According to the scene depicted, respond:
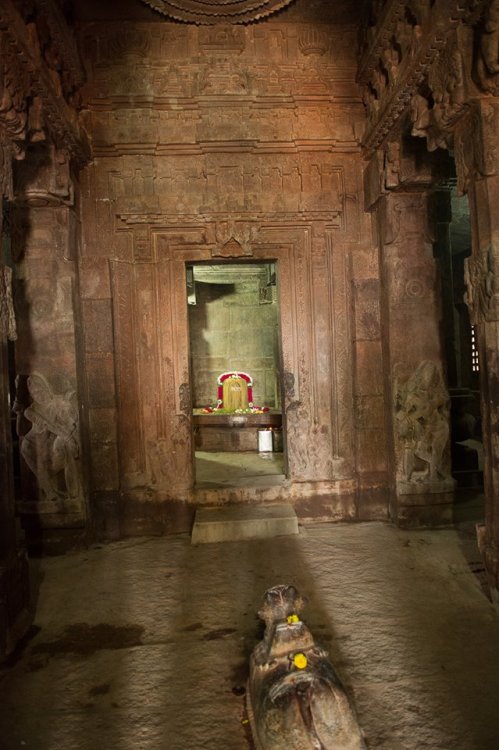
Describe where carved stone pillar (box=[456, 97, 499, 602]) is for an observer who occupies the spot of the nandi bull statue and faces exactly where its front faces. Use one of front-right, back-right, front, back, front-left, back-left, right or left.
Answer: front-right

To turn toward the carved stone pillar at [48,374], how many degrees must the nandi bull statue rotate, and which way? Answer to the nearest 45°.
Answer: approximately 45° to its left

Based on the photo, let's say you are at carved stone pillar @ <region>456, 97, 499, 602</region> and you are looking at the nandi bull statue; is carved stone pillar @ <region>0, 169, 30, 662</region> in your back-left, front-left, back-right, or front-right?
front-right

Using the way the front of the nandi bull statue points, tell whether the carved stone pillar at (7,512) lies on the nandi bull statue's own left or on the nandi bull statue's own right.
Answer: on the nandi bull statue's own left

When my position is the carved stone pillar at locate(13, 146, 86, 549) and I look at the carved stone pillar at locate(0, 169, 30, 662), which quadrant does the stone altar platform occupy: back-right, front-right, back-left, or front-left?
back-left

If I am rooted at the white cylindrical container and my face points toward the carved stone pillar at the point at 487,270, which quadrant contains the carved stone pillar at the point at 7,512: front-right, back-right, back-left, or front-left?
front-right

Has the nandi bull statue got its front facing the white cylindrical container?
yes

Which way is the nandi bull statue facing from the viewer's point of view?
away from the camera

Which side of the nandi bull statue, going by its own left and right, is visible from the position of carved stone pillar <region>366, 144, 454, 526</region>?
front

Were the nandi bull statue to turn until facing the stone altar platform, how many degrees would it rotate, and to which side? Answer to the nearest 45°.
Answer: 0° — it already faces it

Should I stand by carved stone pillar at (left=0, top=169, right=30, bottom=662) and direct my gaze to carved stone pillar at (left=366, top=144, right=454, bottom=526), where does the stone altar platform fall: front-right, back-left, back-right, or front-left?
front-left
